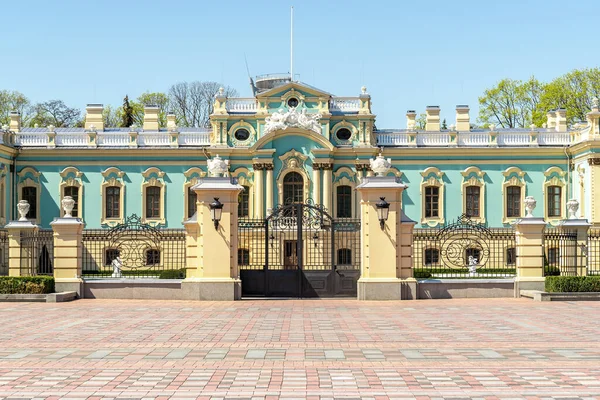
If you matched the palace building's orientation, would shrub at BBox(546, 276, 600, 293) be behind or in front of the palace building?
in front

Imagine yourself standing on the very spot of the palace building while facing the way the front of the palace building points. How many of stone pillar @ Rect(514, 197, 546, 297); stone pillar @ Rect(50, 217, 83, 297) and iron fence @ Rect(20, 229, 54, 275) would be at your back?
0

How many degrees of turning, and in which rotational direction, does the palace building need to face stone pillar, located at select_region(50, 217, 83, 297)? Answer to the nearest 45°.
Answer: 0° — it already faces it

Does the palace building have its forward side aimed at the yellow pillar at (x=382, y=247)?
yes

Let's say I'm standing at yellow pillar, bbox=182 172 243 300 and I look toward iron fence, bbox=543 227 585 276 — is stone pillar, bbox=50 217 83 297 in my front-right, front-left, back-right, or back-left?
back-left

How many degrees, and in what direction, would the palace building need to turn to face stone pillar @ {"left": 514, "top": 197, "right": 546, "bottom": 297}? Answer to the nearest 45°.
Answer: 0° — it already faces it

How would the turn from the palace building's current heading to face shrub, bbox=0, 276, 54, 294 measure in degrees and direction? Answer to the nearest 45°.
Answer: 0° — it already faces it

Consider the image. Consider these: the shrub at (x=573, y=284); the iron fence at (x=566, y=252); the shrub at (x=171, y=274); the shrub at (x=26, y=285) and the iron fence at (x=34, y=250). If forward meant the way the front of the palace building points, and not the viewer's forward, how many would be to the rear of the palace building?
0

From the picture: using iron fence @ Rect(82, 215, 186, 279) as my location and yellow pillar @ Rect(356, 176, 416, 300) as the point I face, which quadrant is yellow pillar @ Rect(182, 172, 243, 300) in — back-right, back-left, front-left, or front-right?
front-right

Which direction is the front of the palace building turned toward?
toward the camera

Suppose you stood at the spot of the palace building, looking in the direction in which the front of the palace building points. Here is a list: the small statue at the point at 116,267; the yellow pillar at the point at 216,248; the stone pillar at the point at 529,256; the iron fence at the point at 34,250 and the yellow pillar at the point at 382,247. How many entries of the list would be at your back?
0

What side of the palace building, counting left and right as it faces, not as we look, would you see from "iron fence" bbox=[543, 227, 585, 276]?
front

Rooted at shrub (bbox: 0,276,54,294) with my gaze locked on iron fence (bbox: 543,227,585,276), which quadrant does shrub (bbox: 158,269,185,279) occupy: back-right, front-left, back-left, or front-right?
front-left

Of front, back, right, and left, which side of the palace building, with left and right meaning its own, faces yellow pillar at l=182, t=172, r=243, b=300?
front

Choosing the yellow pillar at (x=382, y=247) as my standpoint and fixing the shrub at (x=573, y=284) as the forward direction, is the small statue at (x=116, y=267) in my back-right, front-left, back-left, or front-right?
back-left
